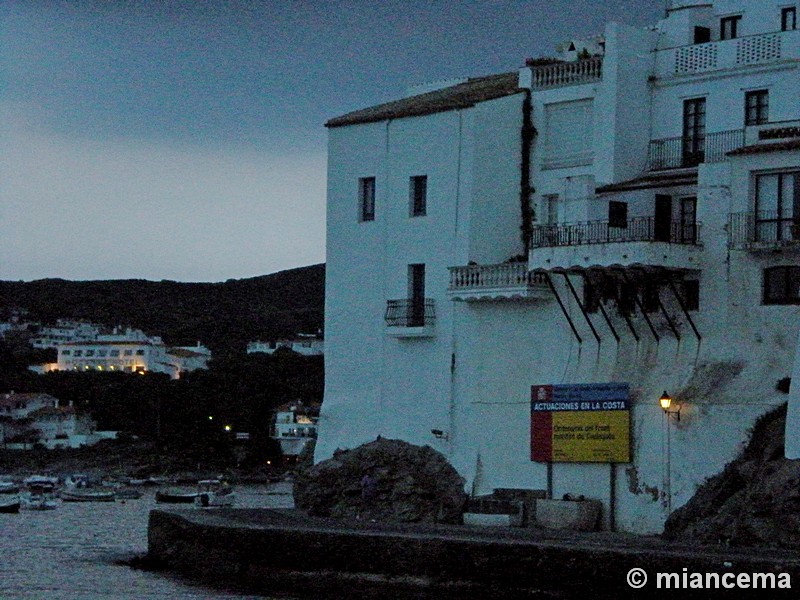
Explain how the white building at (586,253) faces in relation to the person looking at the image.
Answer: facing the viewer
